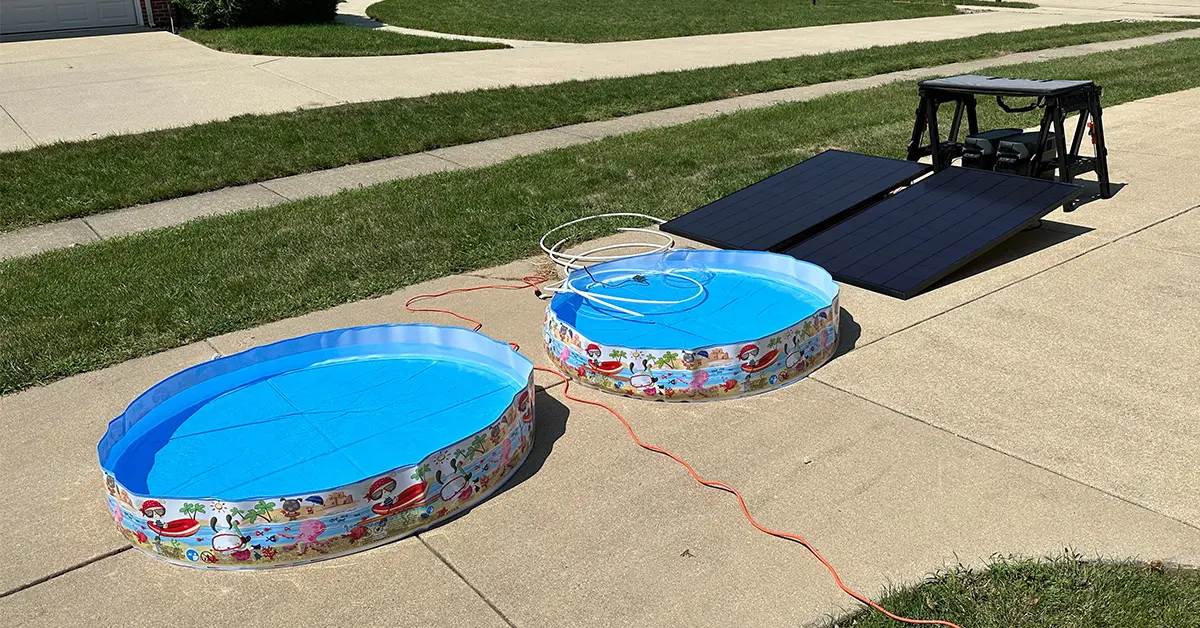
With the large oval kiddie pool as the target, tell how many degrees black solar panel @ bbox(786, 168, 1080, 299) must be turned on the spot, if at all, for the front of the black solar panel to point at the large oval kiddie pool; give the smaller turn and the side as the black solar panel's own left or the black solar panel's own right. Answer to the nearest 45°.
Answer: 0° — it already faces it

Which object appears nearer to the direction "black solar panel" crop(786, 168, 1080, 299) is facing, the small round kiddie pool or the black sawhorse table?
the small round kiddie pool

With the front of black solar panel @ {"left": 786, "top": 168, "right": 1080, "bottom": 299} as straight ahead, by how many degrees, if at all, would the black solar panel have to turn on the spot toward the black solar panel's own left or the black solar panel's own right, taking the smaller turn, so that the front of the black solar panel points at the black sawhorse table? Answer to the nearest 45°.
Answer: approximately 135° to the black solar panel's own right

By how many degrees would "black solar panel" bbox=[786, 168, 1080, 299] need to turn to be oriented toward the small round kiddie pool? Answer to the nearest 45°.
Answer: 0° — it already faces it

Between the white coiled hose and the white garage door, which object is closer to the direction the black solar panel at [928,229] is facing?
the white coiled hose

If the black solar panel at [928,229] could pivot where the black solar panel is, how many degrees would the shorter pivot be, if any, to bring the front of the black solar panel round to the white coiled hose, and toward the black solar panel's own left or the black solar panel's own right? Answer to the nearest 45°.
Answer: approximately 45° to the black solar panel's own right

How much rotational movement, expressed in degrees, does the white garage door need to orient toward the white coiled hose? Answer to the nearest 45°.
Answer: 0° — it already faces it

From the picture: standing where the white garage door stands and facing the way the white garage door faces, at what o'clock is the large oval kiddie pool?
The large oval kiddie pool is roughly at 12 o'clock from the white garage door.

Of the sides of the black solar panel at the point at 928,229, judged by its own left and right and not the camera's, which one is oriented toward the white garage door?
right

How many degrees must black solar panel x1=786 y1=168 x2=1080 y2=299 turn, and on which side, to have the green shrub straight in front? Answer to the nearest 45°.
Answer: approximately 90° to its right

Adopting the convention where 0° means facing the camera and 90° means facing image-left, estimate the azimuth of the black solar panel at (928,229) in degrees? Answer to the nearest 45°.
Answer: approximately 45°
